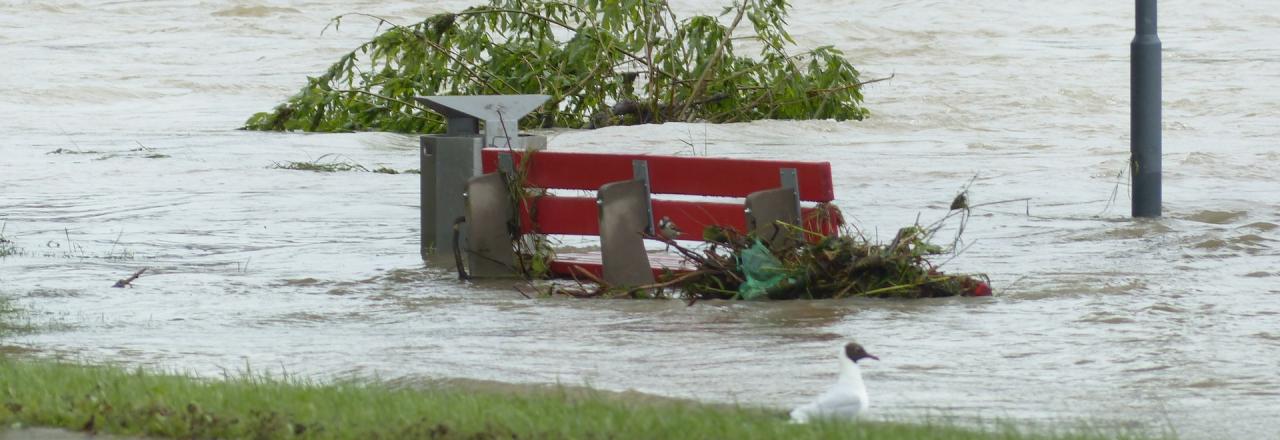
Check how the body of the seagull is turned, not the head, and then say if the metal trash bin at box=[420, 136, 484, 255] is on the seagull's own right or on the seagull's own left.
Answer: on the seagull's own left

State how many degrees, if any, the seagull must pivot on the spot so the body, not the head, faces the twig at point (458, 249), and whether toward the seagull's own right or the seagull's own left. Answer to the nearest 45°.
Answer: approximately 135° to the seagull's own left

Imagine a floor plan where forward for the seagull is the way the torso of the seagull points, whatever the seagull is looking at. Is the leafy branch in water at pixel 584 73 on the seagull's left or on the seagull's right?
on the seagull's left

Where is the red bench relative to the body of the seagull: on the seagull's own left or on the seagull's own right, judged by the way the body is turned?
on the seagull's own left

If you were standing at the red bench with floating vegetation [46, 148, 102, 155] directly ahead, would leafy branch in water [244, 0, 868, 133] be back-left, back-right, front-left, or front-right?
front-right

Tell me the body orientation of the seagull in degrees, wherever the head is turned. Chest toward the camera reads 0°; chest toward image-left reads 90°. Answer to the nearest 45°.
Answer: approximately 270°

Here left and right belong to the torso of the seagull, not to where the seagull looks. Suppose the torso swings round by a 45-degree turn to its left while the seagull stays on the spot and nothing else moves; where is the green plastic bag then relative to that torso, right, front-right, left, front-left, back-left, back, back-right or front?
front-left

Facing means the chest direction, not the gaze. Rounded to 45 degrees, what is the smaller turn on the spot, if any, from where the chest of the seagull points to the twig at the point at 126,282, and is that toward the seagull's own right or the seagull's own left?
approximately 135° to the seagull's own left
